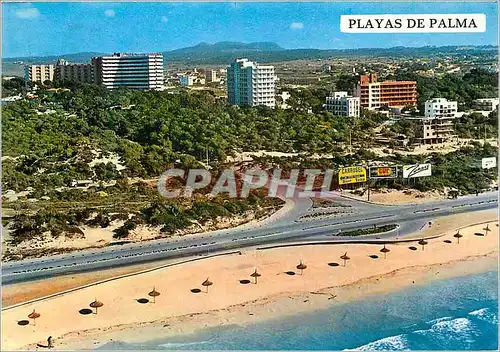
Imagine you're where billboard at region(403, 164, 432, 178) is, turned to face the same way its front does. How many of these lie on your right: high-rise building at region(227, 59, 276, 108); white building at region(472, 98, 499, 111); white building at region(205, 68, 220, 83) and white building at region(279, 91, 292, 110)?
3

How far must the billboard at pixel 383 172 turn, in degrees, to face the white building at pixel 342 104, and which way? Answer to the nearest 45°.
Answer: approximately 135° to its right

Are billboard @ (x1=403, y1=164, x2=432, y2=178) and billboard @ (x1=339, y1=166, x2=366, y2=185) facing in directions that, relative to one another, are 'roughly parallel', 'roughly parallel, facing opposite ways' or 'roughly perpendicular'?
roughly parallel

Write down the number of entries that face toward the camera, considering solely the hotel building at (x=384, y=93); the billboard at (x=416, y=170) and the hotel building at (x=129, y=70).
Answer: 3

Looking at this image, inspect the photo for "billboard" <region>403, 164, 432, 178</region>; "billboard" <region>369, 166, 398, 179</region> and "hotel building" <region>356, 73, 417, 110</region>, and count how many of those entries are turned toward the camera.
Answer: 3

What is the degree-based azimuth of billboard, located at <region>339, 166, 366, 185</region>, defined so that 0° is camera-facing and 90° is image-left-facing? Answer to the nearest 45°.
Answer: approximately 0°

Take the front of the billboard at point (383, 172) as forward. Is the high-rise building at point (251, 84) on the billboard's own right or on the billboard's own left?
on the billboard's own right

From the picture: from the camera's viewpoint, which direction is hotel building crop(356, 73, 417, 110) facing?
toward the camera

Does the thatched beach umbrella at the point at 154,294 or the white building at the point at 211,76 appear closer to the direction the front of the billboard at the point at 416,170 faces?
the thatched beach umbrella

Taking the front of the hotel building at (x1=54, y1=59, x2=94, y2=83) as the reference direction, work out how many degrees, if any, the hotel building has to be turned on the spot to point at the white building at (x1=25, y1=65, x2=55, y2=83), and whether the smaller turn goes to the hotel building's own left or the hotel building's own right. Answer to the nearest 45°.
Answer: approximately 90° to the hotel building's own right

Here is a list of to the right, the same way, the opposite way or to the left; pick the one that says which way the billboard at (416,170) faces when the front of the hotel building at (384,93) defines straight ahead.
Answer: the same way

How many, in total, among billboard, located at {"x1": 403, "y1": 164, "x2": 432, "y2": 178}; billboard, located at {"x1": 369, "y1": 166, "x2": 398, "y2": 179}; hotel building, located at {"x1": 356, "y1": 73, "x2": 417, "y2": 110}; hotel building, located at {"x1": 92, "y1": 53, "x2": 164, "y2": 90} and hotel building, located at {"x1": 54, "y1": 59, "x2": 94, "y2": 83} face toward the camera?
5

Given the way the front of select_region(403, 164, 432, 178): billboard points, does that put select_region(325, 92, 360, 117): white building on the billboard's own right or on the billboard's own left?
on the billboard's own right

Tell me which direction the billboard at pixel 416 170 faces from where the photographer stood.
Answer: facing the viewer

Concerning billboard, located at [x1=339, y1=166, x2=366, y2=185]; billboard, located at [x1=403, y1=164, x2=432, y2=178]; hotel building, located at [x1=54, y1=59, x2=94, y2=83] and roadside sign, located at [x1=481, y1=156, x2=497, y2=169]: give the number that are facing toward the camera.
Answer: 4
